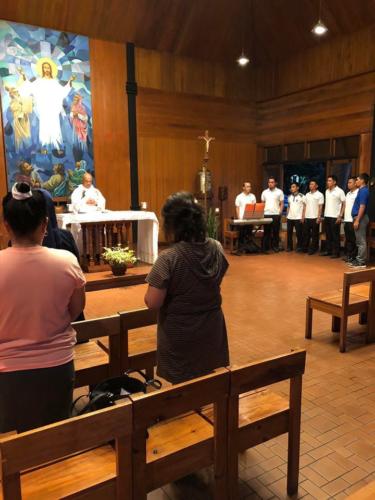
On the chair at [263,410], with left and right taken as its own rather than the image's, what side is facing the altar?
front

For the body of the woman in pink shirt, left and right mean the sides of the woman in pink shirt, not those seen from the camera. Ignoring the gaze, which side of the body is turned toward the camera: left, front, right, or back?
back

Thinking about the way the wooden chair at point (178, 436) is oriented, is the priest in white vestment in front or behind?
in front

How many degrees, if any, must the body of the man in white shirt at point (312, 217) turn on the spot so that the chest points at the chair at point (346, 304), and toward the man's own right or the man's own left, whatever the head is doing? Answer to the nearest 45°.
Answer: approximately 45° to the man's own left

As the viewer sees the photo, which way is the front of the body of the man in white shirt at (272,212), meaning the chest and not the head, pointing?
toward the camera

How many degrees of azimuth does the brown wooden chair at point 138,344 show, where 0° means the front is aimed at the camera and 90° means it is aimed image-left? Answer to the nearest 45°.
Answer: approximately 135°

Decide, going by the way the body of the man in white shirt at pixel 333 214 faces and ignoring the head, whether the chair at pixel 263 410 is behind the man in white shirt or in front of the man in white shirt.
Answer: in front

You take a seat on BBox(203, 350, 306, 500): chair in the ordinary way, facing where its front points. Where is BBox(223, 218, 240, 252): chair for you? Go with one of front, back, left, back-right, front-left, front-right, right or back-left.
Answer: front-right

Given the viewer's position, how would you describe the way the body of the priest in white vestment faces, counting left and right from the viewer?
facing the viewer

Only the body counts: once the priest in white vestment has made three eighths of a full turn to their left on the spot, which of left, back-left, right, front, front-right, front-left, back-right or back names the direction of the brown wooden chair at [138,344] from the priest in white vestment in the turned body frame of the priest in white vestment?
back-right

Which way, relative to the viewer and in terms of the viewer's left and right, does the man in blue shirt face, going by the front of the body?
facing to the left of the viewer

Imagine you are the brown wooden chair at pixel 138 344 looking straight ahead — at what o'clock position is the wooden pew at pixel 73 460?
the wooden pew at pixel 73 460 is roughly at 8 o'clock from the brown wooden chair at pixel 138 344.

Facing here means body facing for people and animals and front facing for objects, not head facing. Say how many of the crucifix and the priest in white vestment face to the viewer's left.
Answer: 0

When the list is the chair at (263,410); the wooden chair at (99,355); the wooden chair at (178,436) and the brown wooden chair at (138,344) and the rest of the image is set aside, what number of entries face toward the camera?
0

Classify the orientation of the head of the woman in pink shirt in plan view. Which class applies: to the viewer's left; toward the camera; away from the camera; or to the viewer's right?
away from the camera

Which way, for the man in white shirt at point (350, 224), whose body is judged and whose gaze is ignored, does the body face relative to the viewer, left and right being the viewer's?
facing the viewer and to the left of the viewer

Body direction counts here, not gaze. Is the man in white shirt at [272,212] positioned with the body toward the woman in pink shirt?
yes
